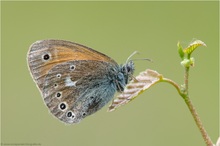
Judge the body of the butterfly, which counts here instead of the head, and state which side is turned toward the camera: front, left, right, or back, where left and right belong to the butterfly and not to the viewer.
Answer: right
